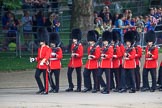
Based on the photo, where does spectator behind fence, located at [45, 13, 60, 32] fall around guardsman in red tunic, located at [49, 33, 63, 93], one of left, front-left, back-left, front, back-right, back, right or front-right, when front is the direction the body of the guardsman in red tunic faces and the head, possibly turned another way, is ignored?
back-right

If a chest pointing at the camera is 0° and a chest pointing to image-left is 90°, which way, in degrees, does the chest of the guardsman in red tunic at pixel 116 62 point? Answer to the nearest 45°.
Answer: approximately 45°

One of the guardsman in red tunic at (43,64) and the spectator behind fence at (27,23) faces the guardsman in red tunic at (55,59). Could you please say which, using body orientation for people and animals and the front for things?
the spectator behind fence

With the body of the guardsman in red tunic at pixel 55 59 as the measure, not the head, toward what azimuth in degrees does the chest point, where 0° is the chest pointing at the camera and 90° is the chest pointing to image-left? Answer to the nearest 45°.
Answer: approximately 45°

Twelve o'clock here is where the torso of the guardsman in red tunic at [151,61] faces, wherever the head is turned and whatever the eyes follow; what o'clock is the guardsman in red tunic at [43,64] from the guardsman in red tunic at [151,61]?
the guardsman in red tunic at [43,64] is roughly at 1 o'clock from the guardsman in red tunic at [151,61].

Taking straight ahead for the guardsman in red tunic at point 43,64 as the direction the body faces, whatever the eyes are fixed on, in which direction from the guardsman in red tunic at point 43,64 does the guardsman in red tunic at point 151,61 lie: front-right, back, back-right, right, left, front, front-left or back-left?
back-left

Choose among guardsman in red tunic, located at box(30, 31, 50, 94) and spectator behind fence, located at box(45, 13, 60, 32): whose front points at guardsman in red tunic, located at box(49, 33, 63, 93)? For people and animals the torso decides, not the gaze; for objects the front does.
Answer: the spectator behind fence

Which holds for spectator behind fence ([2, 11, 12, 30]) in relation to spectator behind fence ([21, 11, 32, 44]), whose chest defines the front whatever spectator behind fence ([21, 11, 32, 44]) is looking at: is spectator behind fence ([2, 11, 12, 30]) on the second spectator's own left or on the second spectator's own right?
on the second spectator's own right
